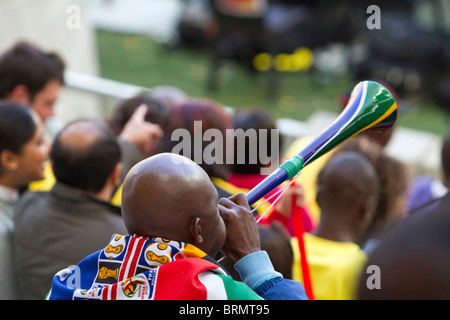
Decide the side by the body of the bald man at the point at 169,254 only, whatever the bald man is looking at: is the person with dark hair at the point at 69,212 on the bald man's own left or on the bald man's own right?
on the bald man's own left

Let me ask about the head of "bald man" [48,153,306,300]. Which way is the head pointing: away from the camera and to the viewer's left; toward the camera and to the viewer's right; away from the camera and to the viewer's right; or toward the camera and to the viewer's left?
away from the camera and to the viewer's right

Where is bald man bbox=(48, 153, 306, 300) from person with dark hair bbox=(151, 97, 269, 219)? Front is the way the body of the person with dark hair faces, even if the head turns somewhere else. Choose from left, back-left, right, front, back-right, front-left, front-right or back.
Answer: back

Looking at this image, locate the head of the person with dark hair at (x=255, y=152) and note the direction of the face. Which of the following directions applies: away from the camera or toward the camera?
away from the camera

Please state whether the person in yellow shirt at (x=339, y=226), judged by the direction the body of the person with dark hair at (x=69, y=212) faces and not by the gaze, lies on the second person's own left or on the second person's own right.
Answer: on the second person's own right

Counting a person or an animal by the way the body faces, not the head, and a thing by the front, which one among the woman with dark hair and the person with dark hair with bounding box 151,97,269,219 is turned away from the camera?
the person with dark hair

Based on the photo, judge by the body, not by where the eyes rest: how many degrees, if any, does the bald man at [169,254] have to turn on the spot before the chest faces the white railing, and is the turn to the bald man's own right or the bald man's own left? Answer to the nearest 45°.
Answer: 0° — they already face it

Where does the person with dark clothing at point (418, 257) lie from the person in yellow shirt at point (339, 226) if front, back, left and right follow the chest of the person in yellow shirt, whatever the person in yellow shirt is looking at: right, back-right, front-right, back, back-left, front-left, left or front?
back-right

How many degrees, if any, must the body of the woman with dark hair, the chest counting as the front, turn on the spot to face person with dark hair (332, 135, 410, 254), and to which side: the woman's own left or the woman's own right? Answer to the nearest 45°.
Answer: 0° — they already face them

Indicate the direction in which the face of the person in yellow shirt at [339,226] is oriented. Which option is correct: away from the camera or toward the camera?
away from the camera

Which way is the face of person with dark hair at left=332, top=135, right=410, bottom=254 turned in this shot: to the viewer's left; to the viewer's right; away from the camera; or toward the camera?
away from the camera

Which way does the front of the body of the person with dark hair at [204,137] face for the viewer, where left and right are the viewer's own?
facing away from the viewer

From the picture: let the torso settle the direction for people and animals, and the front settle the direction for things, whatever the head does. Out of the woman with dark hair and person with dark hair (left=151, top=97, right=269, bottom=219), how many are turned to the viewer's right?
1

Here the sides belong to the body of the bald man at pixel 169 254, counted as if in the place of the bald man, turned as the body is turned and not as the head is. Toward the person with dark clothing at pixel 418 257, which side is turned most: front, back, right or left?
right
